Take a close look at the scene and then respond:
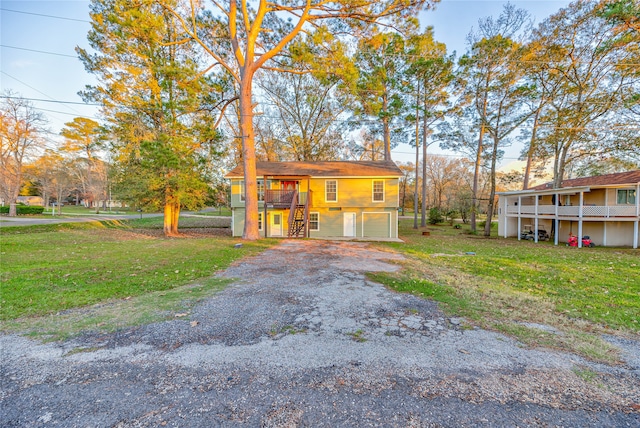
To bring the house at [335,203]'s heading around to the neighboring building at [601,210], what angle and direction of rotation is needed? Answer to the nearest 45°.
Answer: approximately 90° to its left

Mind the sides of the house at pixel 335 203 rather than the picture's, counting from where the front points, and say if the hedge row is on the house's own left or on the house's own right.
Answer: on the house's own right

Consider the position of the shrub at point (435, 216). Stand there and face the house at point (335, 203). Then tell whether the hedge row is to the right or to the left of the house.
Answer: right

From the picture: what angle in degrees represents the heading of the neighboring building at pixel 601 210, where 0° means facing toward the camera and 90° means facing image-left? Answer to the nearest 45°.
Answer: approximately 45°

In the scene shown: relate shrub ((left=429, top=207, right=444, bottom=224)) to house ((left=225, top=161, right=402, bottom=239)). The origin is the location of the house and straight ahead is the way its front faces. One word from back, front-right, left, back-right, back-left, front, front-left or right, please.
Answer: back-left

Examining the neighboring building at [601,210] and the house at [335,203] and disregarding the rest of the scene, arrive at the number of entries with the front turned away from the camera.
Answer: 0

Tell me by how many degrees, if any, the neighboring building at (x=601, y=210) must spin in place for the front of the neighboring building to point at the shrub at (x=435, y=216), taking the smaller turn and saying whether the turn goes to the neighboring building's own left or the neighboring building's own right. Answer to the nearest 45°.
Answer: approximately 90° to the neighboring building's own right
